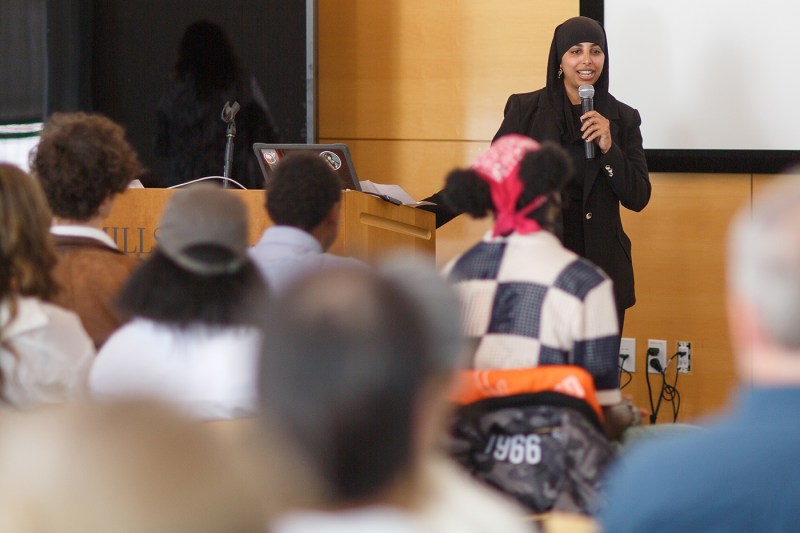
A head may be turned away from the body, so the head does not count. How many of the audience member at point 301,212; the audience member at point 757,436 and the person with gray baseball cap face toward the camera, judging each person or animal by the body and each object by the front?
0

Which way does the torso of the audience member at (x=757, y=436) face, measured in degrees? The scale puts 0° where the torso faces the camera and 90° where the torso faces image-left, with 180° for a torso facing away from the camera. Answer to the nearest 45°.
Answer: approximately 135°

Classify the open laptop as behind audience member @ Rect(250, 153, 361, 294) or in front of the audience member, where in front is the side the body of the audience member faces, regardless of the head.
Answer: in front

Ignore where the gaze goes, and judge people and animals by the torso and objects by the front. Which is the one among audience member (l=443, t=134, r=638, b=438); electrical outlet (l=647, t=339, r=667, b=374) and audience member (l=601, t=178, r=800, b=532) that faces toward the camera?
the electrical outlet

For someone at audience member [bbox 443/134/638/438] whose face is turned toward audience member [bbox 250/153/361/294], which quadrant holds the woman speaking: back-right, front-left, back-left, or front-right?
front-right

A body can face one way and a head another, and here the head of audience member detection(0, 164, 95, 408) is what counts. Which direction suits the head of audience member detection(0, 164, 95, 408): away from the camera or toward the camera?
away from the camera

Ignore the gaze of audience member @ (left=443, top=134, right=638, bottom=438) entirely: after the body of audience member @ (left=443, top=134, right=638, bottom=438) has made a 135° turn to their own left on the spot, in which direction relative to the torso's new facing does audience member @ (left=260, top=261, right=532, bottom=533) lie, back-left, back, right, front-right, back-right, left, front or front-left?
front-left

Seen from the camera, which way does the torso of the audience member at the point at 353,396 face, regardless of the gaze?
away from the camera

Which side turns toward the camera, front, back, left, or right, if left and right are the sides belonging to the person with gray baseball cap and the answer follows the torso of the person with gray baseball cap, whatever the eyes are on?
back

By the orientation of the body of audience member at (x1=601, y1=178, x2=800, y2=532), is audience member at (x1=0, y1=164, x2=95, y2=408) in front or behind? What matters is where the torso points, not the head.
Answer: in front

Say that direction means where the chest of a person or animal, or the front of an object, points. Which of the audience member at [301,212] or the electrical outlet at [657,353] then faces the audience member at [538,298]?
the electrical outlet

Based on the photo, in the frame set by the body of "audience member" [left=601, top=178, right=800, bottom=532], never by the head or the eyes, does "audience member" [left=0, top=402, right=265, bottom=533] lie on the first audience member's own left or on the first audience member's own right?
on the first audience member's own left

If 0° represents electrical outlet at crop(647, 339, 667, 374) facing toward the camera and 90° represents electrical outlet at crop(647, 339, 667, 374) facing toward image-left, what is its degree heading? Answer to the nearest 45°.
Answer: approximately 0°

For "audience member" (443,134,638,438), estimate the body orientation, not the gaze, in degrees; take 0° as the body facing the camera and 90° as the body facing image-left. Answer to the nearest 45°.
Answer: approximately 180°
